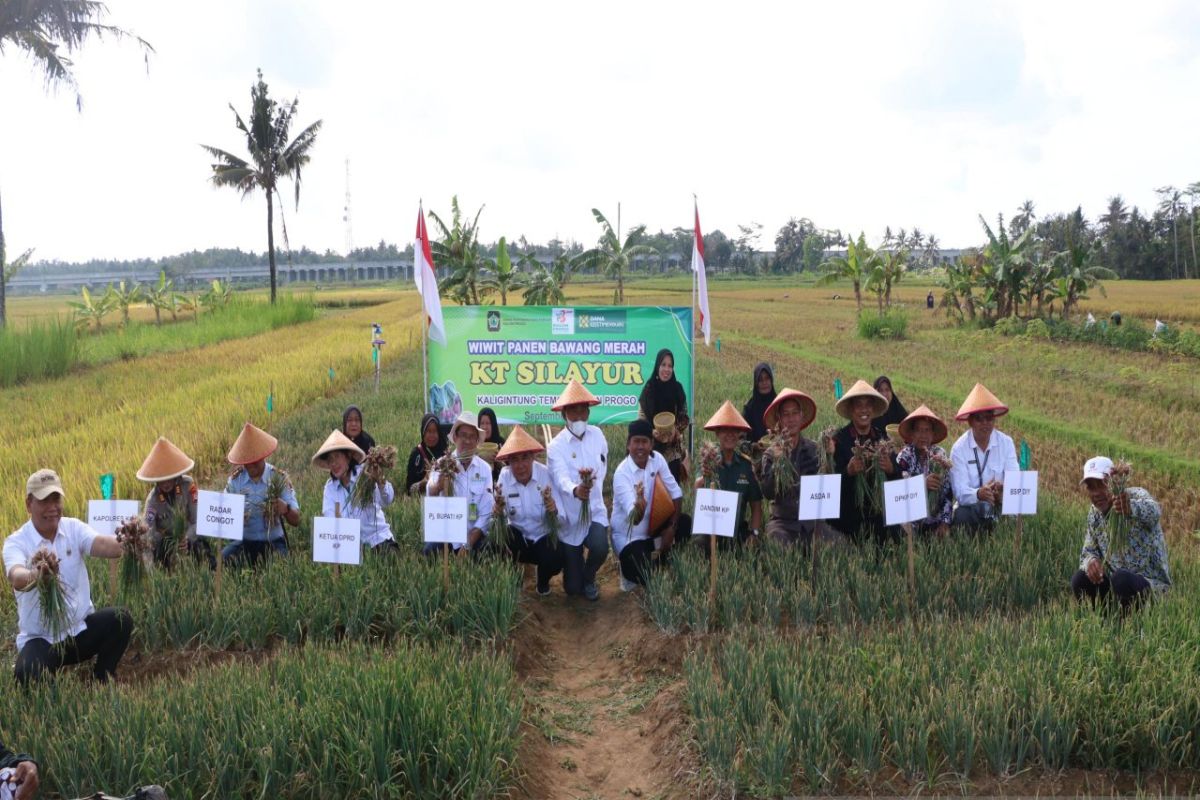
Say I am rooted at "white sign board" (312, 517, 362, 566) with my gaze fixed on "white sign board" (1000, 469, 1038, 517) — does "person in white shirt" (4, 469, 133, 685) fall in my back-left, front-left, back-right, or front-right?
back-right

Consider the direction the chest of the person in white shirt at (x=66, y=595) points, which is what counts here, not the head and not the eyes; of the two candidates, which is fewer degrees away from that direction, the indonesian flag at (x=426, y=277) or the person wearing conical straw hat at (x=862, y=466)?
the person wearing conical straw hat

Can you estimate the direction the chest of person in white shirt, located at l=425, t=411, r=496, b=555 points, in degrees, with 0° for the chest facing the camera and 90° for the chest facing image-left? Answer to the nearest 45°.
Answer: approximately 0°

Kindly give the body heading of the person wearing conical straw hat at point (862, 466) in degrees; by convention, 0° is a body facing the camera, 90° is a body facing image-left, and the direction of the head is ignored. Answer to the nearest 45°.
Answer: approximately 0°

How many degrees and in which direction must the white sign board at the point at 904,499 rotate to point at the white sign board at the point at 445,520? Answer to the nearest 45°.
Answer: approximately 90° to its right

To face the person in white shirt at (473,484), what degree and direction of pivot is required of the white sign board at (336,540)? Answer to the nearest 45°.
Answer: approximately 135° to its left
